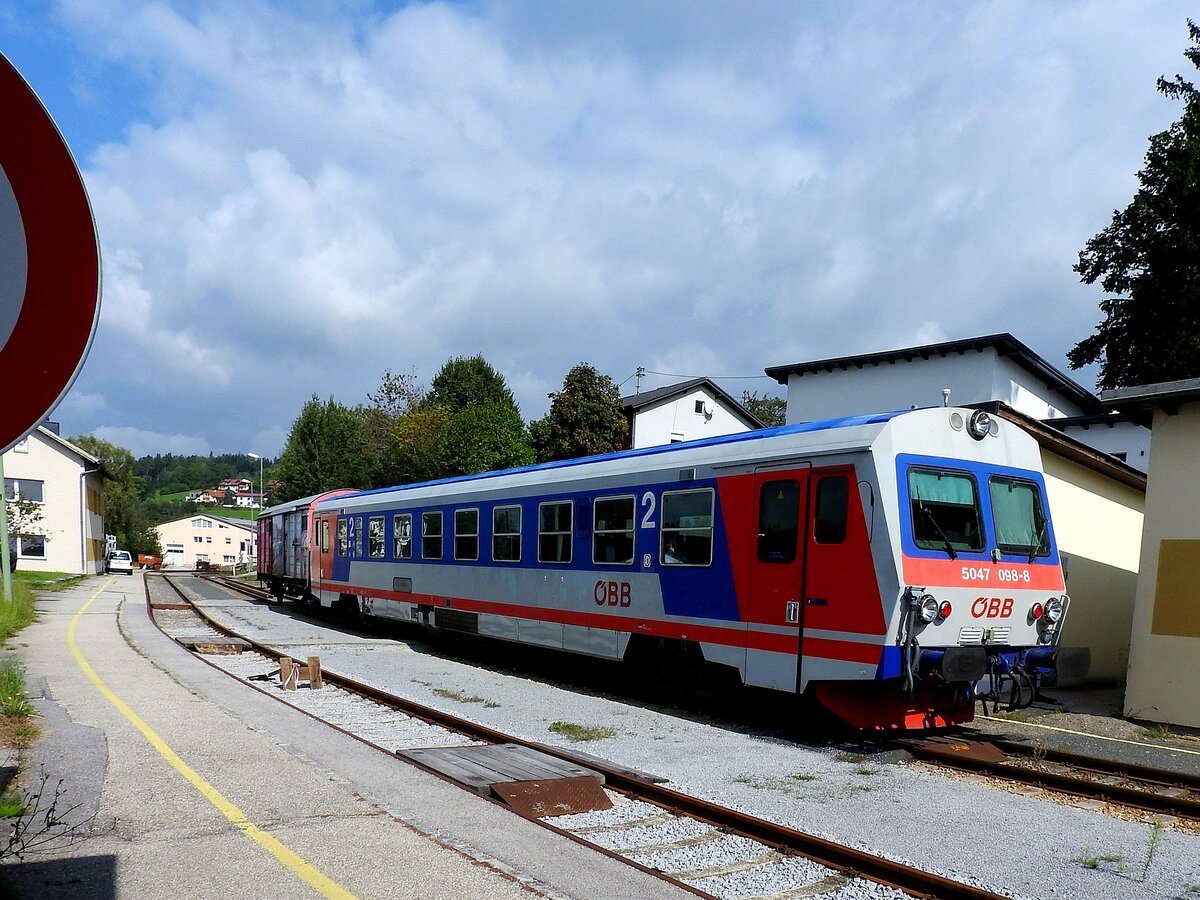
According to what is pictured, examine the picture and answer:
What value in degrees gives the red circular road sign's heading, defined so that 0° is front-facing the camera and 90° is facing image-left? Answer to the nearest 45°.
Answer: approximately 0°

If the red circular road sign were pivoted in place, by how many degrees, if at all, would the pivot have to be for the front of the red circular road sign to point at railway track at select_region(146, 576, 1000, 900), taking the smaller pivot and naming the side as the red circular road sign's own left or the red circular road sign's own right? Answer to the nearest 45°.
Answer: approximately 135° to the red circular road sign's own left

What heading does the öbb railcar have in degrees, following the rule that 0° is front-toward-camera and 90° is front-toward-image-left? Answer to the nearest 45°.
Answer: approximately 315°

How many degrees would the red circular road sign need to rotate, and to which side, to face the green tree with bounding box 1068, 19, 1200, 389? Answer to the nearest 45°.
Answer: approximately 135° to its left
